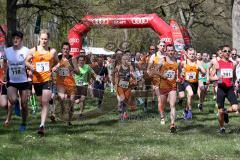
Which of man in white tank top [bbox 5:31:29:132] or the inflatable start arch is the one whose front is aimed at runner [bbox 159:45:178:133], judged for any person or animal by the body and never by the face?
the inflatable start arch

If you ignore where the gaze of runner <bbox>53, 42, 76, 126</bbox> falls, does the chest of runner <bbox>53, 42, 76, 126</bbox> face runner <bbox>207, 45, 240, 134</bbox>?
no

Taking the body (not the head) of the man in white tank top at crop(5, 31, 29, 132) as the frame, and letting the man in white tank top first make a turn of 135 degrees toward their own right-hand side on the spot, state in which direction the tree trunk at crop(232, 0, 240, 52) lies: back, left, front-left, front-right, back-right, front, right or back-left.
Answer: right

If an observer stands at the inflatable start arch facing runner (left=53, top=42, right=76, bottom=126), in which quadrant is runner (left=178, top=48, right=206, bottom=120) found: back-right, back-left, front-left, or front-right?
front-left

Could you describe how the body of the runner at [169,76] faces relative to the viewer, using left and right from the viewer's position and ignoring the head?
facing the viewer

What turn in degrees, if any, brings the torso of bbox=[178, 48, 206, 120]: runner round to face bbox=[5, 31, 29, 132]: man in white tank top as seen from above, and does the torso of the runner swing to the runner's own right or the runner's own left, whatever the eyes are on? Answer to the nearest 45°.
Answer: approximately 45° to the runner's own right

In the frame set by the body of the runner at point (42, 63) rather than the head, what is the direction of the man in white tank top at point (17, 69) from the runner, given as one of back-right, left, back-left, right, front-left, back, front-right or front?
right

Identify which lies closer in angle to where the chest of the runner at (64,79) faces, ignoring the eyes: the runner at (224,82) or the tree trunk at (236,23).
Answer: the runner

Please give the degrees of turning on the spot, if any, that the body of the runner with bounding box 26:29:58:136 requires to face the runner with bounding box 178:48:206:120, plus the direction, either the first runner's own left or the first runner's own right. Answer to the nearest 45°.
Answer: approximately 135° to the first runner's own left

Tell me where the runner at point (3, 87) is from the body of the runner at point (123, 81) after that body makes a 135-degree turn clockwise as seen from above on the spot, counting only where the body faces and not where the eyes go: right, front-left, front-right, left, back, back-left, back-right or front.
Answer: left

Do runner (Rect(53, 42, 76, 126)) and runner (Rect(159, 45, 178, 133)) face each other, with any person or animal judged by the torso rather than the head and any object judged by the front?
no

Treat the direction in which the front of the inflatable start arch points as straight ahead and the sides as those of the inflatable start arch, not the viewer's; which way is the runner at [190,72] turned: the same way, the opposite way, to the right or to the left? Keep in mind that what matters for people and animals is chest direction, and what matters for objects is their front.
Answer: the same way

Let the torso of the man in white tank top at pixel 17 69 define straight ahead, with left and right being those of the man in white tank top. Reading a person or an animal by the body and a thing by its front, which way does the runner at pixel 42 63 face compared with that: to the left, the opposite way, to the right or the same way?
the same way

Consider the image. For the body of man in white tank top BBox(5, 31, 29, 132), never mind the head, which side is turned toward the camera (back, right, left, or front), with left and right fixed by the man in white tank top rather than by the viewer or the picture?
front

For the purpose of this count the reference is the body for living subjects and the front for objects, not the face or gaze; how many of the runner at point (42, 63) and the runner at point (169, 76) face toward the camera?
2

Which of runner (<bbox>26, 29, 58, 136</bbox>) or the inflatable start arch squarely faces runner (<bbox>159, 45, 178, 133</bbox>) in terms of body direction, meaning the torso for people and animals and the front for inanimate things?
the inflatable start arch

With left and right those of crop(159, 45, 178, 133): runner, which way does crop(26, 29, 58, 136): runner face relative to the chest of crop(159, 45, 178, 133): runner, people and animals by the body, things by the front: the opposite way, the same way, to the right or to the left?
the same way

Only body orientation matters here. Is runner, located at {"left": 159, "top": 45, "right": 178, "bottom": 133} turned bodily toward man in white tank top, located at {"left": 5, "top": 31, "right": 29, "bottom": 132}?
no

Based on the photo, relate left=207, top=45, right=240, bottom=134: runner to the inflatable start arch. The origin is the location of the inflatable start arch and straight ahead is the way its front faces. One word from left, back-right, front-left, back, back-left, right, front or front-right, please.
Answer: front
